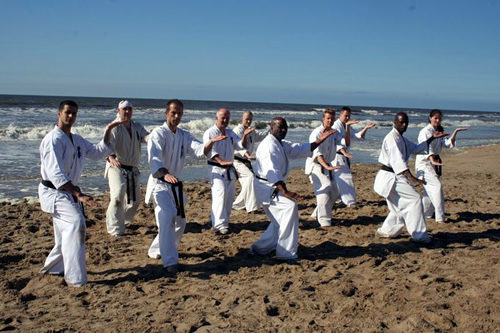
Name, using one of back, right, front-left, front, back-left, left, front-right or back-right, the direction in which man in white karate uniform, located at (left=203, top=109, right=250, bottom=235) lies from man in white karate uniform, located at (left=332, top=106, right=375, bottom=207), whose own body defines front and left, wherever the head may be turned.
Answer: right

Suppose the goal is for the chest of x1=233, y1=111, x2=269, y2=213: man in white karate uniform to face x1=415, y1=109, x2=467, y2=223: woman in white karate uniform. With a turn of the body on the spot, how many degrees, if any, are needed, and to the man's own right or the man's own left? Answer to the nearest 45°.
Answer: approximately 45° to the man's own left

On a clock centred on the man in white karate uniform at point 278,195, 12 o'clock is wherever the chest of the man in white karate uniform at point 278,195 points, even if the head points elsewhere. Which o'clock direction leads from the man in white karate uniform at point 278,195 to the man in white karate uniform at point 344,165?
the man in white karate uniform at point 344,165 is roughly at 8 o'clock from the man in white karate uniform at point 278,195.

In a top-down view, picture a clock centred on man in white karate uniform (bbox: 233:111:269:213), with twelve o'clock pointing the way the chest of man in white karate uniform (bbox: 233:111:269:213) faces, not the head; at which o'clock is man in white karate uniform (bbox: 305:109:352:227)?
man in white karate uniform (bbox: 305:109:352:227) is roughly at 12 o'clock from man in white karate uniform (bbox: 233:111:269:213).

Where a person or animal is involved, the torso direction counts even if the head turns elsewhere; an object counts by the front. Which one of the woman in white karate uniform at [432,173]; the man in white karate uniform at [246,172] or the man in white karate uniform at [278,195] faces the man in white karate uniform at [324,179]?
the man in white karate uniform at [246,172]

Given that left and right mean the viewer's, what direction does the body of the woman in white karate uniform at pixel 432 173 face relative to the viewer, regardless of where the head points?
facing the viewer and to the right of the viewer

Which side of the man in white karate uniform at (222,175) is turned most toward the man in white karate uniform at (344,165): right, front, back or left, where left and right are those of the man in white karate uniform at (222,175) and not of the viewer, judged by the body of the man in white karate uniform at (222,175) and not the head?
left

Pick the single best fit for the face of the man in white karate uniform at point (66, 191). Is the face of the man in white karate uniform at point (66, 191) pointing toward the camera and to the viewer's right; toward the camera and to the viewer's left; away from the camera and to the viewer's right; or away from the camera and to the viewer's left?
toward the camera and to the viewer's right

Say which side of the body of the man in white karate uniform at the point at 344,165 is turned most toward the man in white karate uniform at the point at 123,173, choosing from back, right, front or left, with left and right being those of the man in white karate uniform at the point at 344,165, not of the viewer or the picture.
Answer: right

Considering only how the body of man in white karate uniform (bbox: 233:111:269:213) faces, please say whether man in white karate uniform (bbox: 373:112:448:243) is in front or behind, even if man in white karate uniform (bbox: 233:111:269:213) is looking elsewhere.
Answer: in front

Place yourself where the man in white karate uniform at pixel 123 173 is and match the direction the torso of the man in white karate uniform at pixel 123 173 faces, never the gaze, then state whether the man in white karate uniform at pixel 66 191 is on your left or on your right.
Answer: on your right
